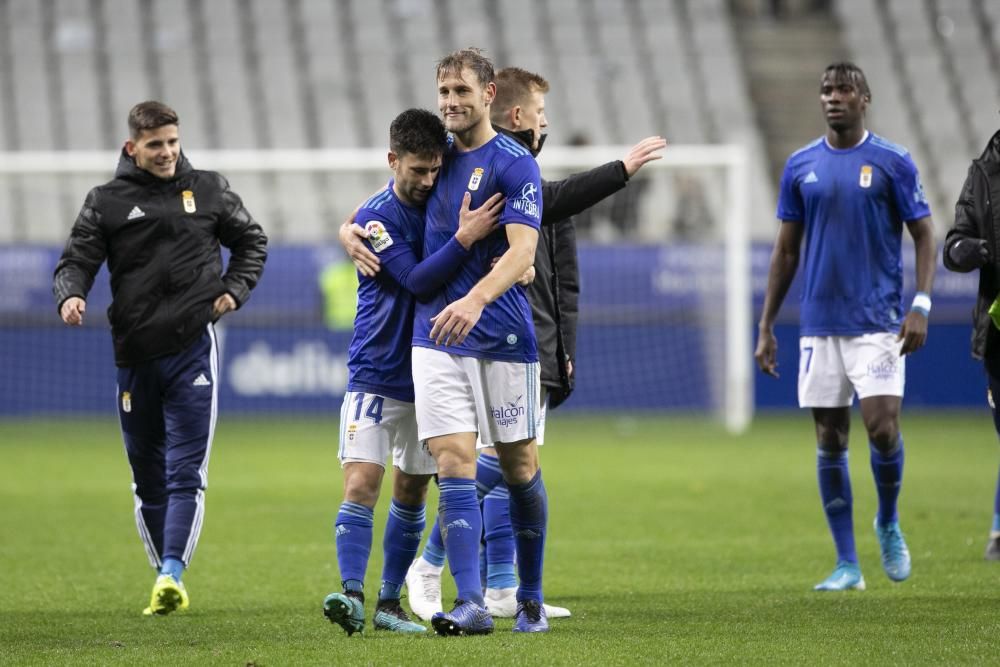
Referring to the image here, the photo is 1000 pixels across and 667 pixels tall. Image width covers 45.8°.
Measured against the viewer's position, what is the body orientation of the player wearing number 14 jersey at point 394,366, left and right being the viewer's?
facing the viewer and to the right of the viewer

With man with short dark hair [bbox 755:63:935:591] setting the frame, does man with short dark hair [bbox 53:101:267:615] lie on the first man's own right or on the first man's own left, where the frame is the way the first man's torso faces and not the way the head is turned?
on the first man's own right

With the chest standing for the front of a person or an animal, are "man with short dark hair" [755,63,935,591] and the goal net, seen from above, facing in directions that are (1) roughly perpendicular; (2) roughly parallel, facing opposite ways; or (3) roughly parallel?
roughly parallel

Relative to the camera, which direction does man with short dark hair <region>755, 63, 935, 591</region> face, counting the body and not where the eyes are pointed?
toward the camera

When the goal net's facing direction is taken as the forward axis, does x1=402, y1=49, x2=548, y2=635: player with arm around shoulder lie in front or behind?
in front

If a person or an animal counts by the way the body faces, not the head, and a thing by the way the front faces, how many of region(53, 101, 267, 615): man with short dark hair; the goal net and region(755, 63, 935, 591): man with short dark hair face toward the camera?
3

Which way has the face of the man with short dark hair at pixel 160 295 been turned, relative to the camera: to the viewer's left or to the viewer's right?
to the viewer's right

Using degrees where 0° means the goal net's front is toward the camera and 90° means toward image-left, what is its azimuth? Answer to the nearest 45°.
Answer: approximately 0°

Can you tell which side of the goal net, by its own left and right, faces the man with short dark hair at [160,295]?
front

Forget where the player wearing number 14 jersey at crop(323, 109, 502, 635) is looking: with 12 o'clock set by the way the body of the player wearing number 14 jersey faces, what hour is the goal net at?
The goal net is roughly at 8 o'clock from the player wearing number 14 jersey.

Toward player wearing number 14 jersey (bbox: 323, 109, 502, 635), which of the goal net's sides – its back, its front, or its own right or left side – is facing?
front

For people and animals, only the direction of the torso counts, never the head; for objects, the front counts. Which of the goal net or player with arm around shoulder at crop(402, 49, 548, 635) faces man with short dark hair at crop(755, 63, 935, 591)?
the goal net

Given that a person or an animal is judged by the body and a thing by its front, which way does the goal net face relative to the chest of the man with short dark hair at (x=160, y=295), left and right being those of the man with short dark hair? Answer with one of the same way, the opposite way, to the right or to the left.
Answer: the same way
